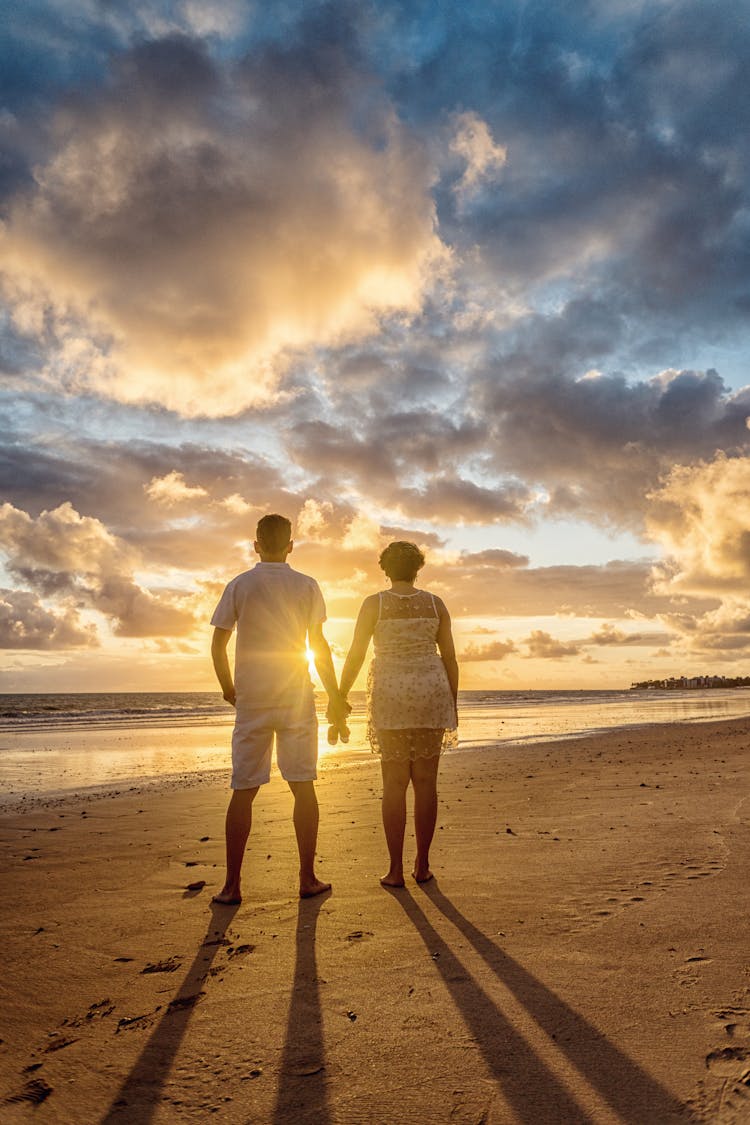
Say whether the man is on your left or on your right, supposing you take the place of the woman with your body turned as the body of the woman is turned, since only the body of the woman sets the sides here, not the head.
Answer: on your left

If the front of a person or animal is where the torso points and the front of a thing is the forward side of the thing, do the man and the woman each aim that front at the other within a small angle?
no

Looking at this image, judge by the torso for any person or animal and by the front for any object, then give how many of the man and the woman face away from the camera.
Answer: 2

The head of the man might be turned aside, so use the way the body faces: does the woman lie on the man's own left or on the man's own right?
on the man's own right

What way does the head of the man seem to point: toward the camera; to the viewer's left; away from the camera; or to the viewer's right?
away from the camera

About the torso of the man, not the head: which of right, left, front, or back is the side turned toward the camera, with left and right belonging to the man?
back

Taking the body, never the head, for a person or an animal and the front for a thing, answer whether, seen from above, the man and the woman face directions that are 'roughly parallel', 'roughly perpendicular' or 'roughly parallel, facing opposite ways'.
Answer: roughly parallel

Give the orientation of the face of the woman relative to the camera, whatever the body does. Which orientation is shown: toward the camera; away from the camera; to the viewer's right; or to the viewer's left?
away from the camera

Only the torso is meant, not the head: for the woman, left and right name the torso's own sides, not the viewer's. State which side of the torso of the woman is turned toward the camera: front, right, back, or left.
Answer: back
